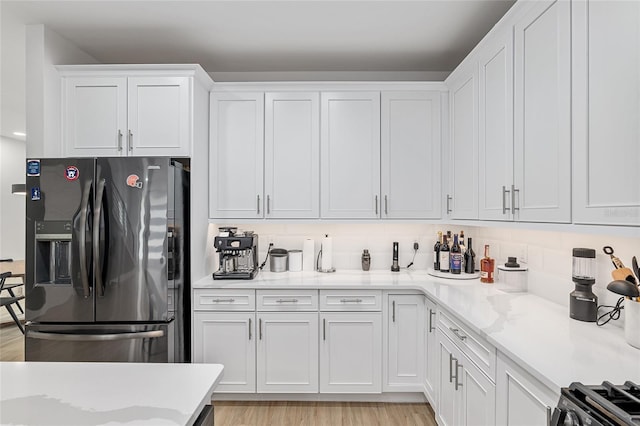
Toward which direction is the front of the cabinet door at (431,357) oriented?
to the viewer's left

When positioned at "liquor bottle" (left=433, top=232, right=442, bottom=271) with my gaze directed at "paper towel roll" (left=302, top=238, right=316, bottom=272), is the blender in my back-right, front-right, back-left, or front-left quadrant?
back-left

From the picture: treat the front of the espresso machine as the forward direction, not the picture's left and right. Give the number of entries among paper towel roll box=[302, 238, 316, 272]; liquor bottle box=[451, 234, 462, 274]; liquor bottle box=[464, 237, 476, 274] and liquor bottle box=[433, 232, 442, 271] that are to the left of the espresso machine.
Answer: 4

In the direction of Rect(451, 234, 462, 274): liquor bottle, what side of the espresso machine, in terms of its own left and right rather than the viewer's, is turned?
left

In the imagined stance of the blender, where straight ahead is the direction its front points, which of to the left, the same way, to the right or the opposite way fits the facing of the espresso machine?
to the left

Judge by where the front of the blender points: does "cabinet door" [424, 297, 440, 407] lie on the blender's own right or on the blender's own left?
on the blender's own right

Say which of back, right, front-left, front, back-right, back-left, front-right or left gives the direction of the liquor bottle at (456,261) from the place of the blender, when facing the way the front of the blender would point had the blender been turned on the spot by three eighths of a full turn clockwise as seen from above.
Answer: front-left

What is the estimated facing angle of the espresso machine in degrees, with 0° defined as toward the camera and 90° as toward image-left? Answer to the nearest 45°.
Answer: approximately 0°

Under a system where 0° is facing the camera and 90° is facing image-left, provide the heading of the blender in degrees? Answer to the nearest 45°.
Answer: approximately 45°

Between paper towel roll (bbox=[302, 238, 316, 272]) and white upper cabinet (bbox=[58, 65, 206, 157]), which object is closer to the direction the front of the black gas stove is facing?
the white upper cabinet

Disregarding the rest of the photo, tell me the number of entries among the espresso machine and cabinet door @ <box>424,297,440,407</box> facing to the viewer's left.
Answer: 1

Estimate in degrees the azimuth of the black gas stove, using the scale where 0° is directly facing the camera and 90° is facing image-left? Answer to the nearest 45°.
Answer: approximately 45°

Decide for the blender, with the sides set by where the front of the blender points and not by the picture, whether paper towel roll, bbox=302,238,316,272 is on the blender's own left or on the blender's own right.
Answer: on the blender's own right
